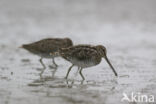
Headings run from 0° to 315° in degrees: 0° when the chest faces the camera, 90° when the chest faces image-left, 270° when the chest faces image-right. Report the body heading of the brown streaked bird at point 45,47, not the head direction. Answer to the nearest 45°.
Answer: approximately 270°

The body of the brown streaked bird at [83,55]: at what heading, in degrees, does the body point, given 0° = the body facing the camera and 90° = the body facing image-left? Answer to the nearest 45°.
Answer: approximately 270°

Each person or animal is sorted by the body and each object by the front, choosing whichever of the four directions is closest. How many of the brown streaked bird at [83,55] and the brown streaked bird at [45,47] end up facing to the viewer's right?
2

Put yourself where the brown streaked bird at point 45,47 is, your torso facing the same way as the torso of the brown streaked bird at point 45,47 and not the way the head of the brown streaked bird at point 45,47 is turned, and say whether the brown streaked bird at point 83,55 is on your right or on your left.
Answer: on your right

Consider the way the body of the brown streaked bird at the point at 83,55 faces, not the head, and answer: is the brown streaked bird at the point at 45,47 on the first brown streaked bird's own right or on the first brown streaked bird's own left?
on the first brown streaked bird's own left
